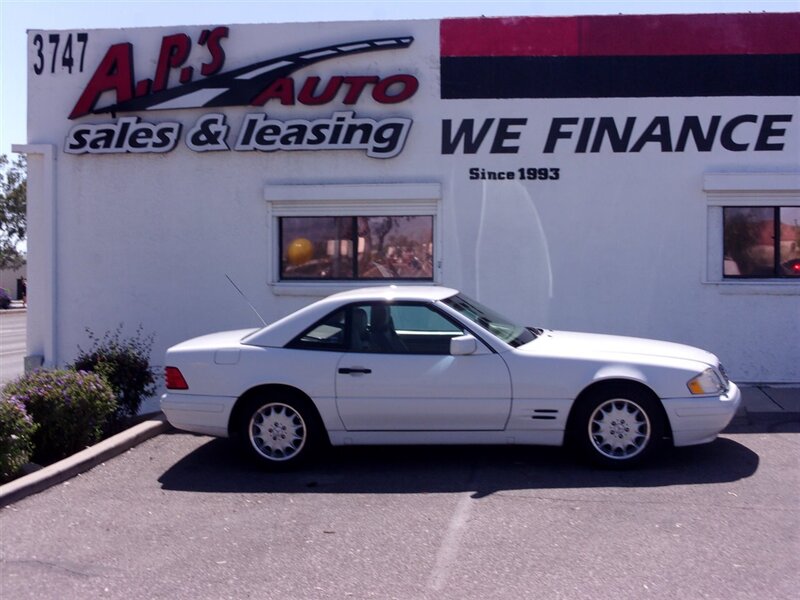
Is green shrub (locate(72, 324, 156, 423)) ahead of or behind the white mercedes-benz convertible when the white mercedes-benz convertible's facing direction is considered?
behind

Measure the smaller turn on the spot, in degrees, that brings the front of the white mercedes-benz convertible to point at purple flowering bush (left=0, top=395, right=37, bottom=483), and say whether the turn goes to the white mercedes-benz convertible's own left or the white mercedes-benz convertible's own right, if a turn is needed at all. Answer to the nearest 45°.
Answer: approximately 180°

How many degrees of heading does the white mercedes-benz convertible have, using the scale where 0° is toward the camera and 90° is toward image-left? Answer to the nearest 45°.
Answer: approximately 270°

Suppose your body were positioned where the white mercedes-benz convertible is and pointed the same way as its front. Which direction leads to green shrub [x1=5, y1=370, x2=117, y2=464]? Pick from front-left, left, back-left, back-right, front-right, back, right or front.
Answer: back
